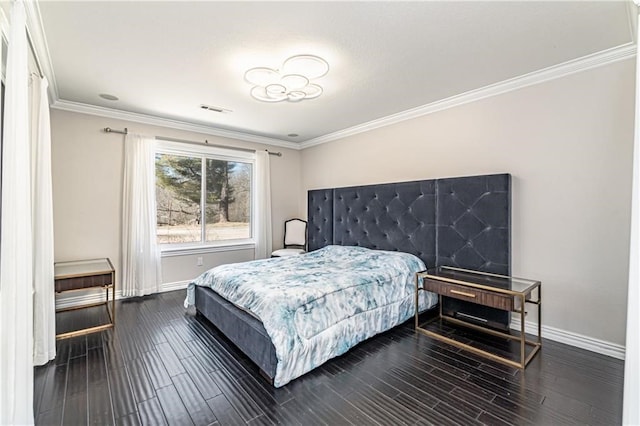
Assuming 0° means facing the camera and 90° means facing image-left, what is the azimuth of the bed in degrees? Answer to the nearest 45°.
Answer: approximately 45°

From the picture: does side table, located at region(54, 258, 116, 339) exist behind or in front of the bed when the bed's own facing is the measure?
in front

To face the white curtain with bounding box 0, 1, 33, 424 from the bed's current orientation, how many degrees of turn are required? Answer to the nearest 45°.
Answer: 0° — it already faces it

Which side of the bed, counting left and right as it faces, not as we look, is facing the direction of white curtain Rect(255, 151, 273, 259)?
right

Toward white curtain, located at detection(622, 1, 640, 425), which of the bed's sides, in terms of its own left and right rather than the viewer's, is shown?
left

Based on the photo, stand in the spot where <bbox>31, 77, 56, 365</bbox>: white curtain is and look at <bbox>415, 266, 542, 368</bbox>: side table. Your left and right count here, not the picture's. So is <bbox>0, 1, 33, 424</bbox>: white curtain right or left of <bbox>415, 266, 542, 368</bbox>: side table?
right
